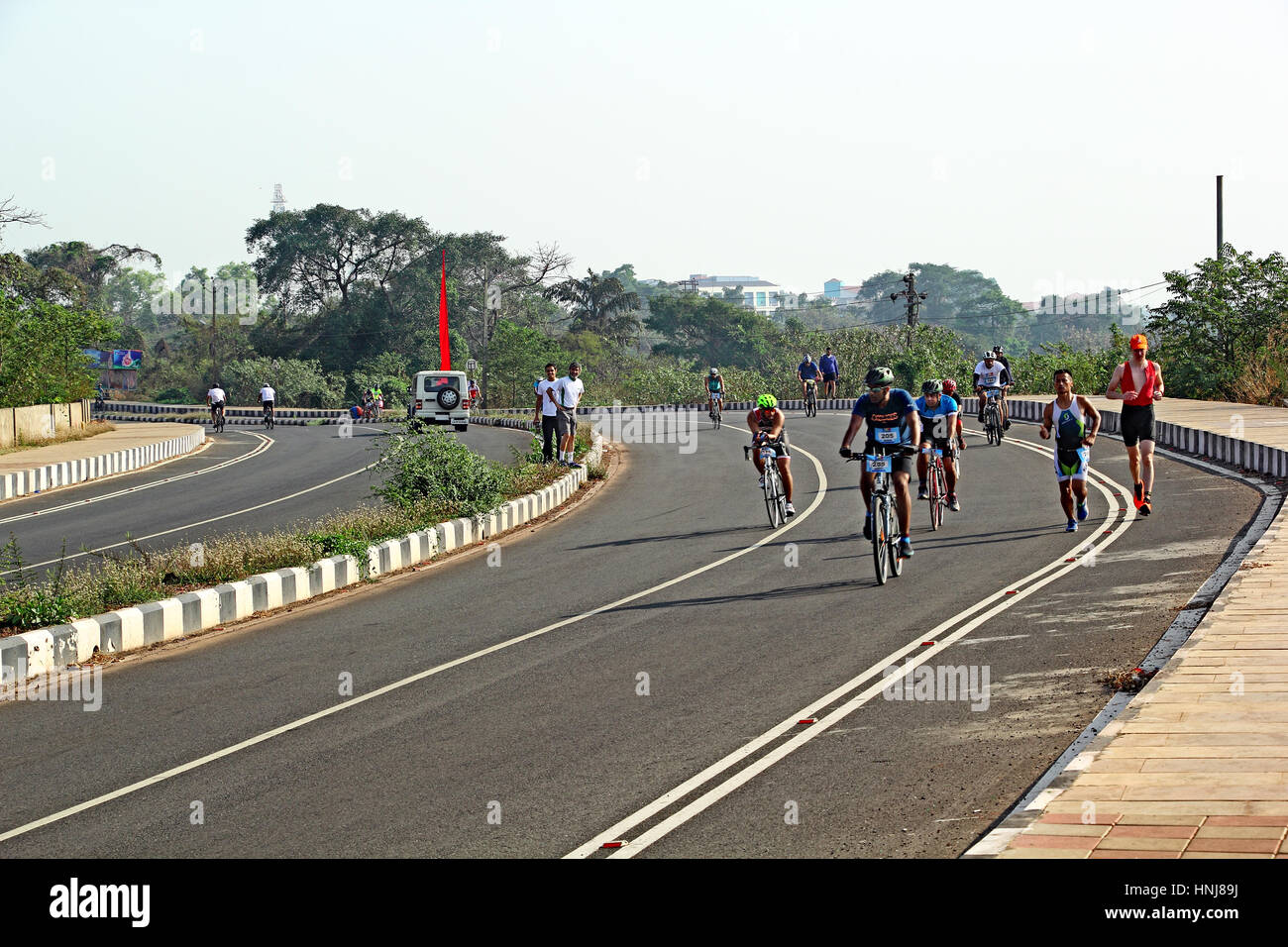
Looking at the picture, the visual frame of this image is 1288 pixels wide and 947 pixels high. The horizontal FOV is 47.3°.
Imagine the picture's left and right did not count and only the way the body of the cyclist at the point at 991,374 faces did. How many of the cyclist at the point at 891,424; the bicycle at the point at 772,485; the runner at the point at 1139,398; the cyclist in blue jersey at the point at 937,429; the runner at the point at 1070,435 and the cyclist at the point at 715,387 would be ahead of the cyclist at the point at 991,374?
5

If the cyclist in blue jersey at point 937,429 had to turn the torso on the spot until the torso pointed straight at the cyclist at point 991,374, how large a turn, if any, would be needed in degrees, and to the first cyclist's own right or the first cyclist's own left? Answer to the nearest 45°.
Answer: approximately 180°

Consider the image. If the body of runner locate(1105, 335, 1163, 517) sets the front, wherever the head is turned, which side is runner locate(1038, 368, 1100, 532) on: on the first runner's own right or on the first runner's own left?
on the first runner's own right

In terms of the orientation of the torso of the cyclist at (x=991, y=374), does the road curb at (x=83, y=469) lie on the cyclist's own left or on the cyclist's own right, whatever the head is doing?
on the cyclist's own right

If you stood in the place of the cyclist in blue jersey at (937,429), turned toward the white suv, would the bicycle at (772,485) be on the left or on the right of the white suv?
left

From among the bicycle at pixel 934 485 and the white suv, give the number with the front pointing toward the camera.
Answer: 1

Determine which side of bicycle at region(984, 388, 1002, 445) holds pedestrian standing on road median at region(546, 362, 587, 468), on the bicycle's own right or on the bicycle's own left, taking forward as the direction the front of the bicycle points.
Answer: on the bicycle's own right

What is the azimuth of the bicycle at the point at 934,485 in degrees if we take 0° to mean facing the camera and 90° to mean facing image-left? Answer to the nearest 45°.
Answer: approximately 0°

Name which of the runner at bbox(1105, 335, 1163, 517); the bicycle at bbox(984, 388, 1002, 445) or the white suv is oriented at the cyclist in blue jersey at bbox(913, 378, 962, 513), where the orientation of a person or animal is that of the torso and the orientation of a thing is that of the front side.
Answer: the bicycle

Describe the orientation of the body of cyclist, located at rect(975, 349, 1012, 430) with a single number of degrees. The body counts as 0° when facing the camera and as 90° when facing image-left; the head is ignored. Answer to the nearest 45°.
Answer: approximately 0°
